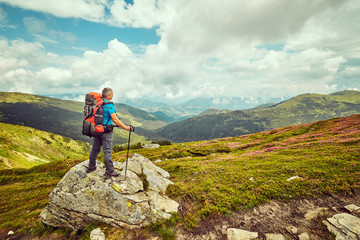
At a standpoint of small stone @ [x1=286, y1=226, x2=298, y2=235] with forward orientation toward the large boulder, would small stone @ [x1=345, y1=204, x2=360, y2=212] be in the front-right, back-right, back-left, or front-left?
back-right

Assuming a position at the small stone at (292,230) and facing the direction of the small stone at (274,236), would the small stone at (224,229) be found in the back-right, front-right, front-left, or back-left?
front-right

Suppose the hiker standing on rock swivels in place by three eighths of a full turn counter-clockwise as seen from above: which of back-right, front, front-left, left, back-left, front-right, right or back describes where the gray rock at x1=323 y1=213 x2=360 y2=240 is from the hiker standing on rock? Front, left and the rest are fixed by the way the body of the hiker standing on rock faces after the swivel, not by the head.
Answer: back

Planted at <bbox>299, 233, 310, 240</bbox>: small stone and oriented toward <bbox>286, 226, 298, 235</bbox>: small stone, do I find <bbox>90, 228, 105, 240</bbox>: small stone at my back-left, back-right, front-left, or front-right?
front-left

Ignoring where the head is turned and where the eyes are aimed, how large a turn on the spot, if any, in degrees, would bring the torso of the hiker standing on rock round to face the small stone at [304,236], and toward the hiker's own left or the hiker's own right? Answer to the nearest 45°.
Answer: approximately 45° to the hiker's own right

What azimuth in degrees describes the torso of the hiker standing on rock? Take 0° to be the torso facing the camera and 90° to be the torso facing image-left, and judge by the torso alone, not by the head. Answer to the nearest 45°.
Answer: approximately 270°

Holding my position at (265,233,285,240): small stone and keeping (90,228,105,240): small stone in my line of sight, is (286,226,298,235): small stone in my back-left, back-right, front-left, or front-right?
back-right

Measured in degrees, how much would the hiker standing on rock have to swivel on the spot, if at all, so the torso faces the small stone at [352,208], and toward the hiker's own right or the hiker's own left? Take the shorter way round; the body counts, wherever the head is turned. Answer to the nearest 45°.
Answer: approximately 45° to the hiker's own right

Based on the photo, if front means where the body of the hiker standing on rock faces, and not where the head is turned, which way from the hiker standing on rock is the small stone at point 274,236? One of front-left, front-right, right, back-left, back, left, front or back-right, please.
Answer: front-right

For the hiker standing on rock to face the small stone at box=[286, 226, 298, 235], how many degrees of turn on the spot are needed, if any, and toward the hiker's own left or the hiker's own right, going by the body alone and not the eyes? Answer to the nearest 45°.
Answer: approximately 45° to the hiker's own right

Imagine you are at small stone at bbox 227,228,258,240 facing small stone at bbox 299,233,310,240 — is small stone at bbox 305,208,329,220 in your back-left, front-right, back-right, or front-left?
front-left
